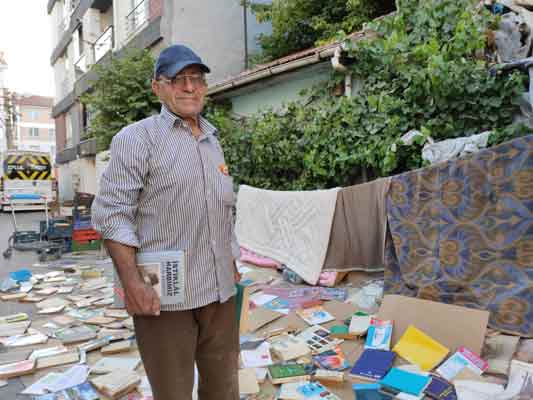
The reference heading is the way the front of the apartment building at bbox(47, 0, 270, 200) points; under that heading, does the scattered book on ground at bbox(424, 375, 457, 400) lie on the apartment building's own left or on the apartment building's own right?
on the apartment building's own left

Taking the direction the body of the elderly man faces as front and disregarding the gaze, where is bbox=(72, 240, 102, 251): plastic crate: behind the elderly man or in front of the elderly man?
behind

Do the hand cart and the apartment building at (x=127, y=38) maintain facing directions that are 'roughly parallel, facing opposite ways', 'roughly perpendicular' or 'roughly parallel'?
roughly perpendicular

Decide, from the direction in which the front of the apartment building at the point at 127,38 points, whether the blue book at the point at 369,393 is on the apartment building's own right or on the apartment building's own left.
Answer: on the apartment building's own left
